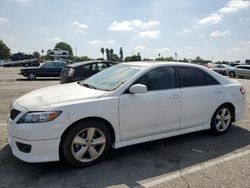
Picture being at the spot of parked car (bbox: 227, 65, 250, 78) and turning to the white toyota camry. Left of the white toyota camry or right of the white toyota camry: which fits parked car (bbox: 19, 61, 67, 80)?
right

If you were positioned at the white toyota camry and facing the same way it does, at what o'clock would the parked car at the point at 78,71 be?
The parked car is roughly at 4 o'clock from the white toyota camry.

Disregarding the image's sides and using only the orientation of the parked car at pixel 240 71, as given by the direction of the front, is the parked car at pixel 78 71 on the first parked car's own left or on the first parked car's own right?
on the first parked car's own left

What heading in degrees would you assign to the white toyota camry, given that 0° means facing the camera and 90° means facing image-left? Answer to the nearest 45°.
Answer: approximately 45°

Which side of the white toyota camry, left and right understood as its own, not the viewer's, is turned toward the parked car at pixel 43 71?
right

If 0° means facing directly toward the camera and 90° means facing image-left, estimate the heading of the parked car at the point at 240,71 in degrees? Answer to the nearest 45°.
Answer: approximately 90°

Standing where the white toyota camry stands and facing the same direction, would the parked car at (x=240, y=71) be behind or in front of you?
behind
